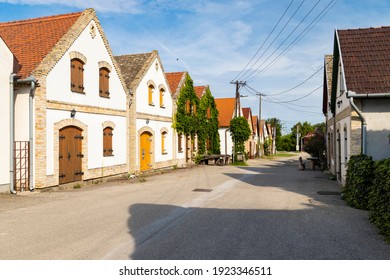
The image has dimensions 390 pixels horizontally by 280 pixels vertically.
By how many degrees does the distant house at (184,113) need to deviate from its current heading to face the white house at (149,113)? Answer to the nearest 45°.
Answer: approximately 45° to its right

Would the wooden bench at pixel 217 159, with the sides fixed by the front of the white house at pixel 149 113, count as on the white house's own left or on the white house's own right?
on the white house's own left

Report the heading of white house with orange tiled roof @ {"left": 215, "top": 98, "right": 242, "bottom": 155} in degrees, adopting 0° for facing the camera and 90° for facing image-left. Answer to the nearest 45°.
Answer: approximately 315°

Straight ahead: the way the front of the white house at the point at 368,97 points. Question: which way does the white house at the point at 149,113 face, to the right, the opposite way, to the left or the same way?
the opposite way

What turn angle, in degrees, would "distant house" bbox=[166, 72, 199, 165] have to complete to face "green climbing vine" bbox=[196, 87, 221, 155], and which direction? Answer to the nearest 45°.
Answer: approximately 90° to its left

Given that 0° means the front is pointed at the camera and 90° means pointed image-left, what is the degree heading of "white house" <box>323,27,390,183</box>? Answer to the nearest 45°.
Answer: approximately 90°

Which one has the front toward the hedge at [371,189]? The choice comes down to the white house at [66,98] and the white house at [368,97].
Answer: the white house at [66,98]

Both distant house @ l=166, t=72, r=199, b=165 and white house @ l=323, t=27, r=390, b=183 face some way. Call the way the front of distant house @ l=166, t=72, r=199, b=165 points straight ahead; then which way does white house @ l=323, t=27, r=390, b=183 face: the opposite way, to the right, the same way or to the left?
the opposite way

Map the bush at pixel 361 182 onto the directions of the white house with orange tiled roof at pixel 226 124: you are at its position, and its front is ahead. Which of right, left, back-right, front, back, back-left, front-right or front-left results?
front-right

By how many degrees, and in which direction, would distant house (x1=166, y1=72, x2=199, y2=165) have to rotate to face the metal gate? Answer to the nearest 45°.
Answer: approximately 45° to its right
